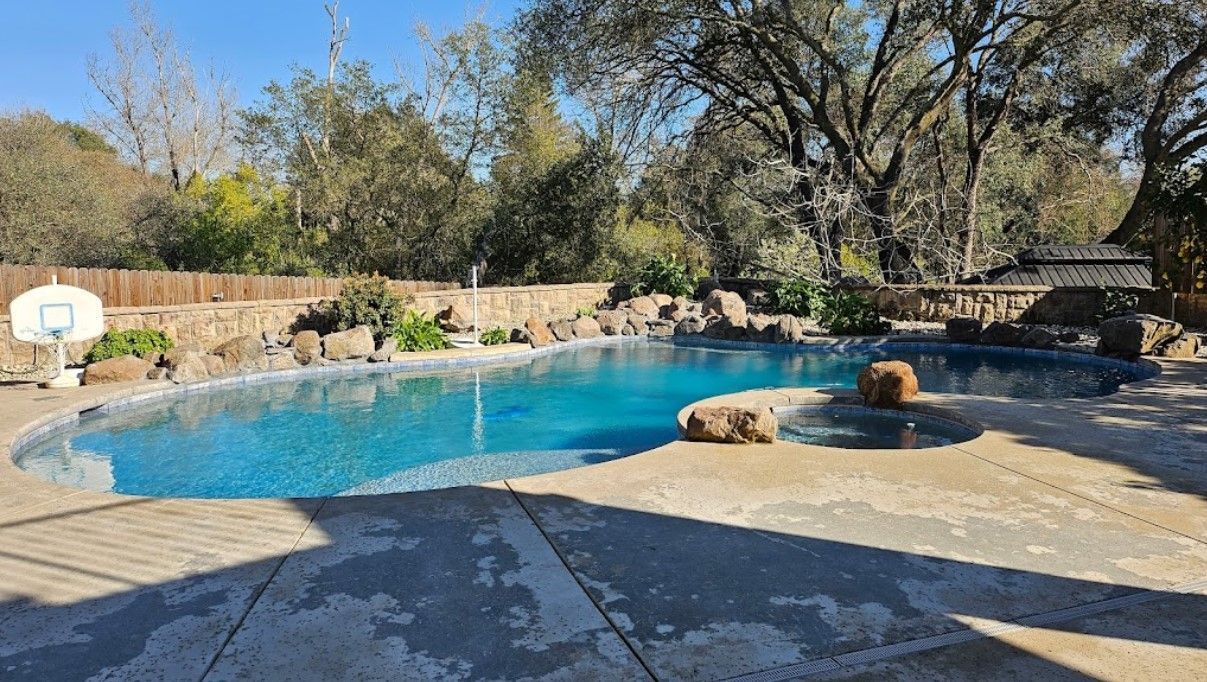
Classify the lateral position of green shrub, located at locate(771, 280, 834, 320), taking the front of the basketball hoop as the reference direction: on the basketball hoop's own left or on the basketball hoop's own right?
on the basketball hoop's own left

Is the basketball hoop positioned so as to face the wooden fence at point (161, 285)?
no

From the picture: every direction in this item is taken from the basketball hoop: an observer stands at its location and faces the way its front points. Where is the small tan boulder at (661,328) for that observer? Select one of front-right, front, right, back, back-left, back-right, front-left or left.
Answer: left

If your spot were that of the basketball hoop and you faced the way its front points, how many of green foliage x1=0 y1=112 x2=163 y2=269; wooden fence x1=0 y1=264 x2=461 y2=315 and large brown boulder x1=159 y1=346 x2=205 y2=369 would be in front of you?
0

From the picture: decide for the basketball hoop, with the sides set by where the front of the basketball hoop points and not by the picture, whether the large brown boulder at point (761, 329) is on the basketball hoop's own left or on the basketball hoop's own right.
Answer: on the basketball hoop's own left

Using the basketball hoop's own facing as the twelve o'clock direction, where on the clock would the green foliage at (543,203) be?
The green foliage is roughly at 8 o'clock from the basketball hoop.

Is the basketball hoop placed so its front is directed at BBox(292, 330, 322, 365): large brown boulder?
no

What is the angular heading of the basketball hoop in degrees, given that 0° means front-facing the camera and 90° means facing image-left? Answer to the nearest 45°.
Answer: approximately 0°

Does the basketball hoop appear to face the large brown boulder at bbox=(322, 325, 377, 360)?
no

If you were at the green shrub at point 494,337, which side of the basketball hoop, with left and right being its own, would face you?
left

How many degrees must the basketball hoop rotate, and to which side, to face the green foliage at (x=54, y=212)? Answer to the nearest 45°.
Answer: approximately 180°

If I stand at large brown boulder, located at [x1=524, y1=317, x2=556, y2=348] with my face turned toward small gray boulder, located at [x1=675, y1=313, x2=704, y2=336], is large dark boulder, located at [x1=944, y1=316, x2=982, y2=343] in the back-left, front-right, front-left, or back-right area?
front-right

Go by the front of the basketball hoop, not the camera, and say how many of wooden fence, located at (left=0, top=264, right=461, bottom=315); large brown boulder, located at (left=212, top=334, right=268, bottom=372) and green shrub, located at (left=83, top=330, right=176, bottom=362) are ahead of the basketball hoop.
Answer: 0

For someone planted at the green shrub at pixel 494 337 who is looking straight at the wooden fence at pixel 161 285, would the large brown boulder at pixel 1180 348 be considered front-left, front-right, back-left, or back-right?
back-left

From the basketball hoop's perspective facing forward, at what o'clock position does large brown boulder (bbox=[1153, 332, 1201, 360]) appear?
The large brown boulder is roughly at 10 o'clock from the basketball hoop.
